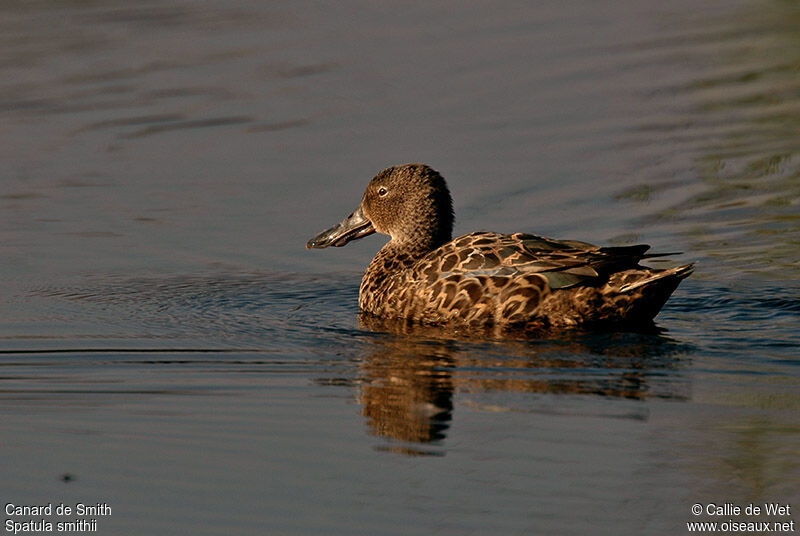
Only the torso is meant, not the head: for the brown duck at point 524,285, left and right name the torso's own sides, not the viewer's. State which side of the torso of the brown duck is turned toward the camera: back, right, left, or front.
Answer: left
